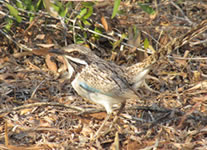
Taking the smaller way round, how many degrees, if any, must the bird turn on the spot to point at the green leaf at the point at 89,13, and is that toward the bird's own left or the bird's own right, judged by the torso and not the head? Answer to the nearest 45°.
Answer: approximately 45° to the bird's own right

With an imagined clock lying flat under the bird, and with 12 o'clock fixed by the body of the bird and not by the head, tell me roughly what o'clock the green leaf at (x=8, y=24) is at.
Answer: The green leaf is roughly at 1 o'clock from the bird.

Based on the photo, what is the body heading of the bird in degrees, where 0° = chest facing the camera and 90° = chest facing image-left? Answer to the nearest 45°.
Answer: approximately 90°

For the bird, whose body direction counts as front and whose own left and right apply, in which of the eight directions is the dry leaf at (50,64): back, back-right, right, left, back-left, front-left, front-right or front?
front-right

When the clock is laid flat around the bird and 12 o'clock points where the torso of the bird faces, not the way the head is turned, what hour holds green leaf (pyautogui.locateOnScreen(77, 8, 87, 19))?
The green leaf is roughly at 2 o'clock from the bird.
